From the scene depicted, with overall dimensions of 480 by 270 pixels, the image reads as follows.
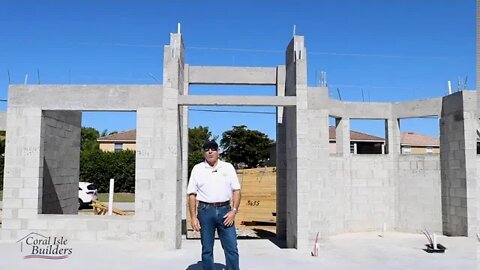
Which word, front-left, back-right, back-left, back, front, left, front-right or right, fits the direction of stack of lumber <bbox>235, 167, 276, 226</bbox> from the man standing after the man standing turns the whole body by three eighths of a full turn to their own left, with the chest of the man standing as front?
front-left

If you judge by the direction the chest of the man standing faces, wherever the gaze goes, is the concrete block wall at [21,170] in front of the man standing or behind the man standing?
behind

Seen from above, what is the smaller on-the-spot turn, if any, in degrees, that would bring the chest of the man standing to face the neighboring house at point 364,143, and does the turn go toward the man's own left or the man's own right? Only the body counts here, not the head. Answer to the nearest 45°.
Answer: approximately 135° to the man's own left

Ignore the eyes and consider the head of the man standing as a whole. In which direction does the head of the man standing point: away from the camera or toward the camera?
toward the camera

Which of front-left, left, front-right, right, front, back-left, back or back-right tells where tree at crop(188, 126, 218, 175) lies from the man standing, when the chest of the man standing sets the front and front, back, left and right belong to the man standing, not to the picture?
back

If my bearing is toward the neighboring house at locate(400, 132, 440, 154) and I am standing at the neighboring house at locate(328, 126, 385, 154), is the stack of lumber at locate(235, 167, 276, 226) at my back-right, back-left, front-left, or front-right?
back-right

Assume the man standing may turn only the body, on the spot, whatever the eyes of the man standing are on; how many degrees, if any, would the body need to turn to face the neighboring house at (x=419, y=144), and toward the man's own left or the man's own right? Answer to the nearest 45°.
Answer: approximately 135° to the man's own left

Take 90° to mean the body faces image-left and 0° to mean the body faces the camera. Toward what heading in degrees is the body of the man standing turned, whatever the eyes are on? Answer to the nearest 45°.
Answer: approximately 0°

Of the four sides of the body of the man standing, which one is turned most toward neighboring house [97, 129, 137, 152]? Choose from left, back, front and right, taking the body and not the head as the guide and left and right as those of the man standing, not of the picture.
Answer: back

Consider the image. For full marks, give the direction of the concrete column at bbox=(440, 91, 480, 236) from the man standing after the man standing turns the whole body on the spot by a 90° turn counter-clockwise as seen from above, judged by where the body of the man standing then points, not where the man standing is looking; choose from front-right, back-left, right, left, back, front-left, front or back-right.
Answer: front-left

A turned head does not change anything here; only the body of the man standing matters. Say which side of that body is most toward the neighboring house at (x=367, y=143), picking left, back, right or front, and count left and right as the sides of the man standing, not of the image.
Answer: back
